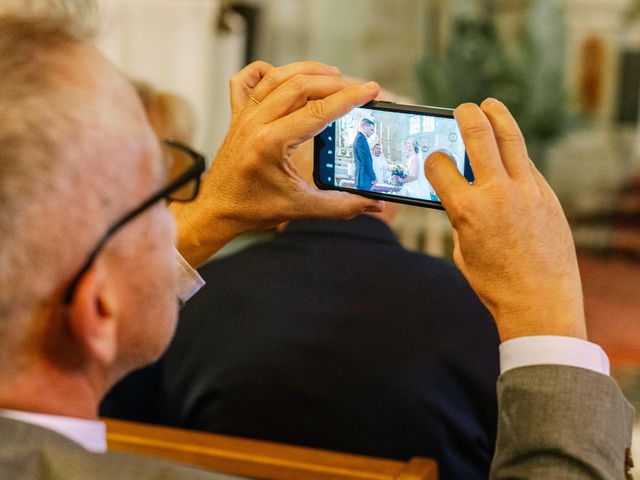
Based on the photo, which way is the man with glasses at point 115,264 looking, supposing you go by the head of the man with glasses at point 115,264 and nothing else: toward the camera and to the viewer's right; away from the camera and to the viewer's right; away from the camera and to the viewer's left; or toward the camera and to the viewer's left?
away from the camera and to the viewer's right

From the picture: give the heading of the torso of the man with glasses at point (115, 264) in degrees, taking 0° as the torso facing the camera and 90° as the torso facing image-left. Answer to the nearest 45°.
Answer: approximately 225°

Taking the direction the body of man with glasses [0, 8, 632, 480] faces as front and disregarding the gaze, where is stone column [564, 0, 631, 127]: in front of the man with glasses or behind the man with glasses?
in front

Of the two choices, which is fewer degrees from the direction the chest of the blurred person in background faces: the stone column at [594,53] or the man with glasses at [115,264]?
the stone column

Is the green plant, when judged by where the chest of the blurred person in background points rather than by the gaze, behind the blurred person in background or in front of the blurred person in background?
in front

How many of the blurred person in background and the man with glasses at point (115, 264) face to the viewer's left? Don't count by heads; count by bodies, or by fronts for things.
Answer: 0

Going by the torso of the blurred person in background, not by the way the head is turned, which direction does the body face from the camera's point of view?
away from the camera

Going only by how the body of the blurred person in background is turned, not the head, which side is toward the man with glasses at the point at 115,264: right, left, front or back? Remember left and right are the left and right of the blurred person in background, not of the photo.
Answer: back
